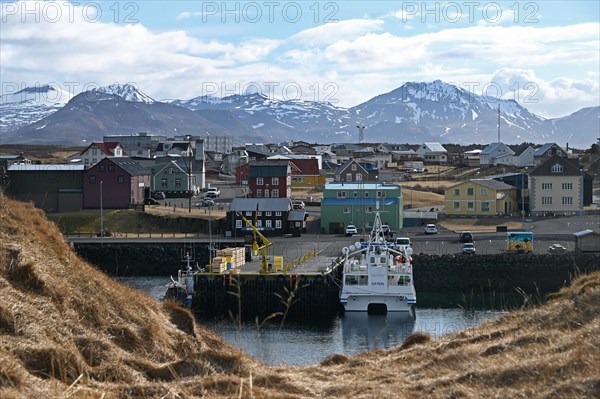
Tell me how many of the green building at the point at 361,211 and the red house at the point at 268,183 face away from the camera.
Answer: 0

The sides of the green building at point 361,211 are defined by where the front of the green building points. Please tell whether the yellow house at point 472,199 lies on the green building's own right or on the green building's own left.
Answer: on the green building's own left

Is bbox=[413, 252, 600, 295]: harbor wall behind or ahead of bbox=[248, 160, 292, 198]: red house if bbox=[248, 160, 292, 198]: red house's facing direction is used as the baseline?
ahead

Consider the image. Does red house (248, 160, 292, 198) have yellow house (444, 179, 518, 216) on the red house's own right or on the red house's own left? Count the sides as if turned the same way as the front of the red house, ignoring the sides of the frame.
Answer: on the red house's own left

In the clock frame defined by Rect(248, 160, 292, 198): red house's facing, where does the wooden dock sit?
The wooden dock is roughly at 12 o'clock from the red house.

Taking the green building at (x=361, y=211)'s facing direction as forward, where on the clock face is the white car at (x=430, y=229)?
The white car is roughly at 10 o'clock from the green building.

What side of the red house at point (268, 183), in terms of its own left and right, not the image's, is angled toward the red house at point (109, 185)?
right

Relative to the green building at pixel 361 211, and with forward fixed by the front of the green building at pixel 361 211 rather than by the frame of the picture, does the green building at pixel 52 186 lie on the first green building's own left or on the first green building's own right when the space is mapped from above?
on the first green building's own right

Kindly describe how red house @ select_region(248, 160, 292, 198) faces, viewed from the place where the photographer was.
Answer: facing the viewer

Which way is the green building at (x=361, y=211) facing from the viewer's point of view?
toward the camera
